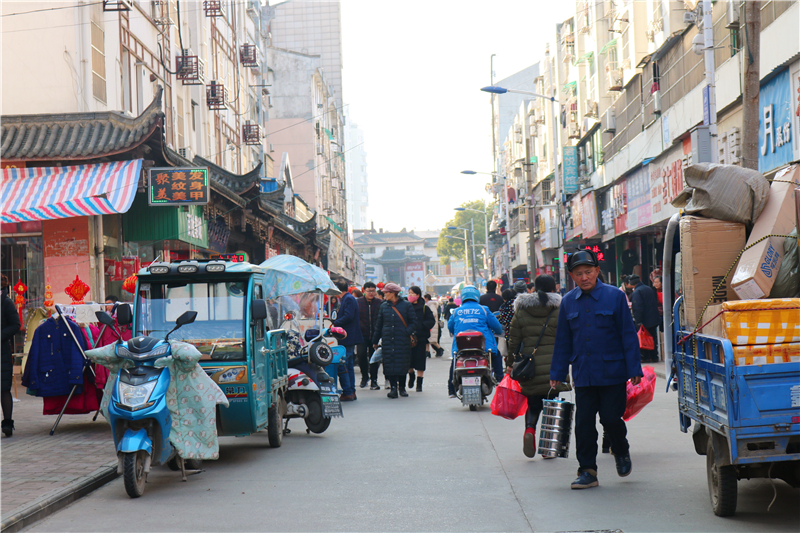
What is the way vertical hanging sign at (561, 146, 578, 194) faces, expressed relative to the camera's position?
facing the viewer

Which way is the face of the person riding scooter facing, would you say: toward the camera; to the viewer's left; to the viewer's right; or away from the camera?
away from the camera

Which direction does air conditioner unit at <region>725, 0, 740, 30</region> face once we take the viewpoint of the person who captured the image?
facing to the left of the viewer

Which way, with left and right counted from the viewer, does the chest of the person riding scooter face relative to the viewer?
facing away from the viewer

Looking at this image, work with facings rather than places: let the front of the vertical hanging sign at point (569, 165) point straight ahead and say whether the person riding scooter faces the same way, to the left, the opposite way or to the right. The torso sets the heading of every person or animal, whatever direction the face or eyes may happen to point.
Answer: the opposite way

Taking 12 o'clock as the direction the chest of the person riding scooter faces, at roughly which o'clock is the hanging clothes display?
The hanging clothes display is roughly at 8 o'clock from the person riding scooter.

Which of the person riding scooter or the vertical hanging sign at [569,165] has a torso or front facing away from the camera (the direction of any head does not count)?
the person riding scooter

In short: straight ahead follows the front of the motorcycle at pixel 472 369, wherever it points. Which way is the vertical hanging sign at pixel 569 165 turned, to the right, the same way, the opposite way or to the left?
the opposite way

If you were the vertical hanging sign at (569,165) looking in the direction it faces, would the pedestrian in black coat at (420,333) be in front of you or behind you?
in front

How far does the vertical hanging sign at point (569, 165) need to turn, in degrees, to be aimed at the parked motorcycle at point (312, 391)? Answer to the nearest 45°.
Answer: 0° — it already faces it

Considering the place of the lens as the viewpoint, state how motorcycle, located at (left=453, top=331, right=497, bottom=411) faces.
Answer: facing away from the viewer

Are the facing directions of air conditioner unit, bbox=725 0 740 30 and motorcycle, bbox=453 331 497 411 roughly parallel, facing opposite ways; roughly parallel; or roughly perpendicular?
roughly perpendicular

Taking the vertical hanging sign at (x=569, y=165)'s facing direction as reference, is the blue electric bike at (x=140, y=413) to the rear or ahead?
ahead

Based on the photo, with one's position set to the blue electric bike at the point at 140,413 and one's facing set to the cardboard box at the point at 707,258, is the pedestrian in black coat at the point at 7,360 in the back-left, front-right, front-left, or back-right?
back-left
